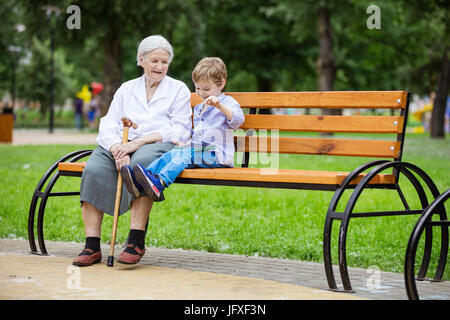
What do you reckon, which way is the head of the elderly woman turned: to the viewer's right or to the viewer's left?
to the viewer's right

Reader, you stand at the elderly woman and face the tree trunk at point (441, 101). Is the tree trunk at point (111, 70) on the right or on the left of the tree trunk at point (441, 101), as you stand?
left

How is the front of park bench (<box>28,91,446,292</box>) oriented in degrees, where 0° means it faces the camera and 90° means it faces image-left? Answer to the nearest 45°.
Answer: approximately 45°

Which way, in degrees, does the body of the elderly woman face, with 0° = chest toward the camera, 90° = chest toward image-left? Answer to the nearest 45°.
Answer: approximately 45°

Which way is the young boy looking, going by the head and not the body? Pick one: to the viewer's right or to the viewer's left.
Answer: to the viewer's left

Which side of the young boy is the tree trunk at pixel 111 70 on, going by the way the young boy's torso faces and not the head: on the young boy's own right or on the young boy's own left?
on the young boy's own right

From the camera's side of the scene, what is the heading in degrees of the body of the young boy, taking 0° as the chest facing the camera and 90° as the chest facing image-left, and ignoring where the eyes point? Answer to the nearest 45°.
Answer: approximately 45°

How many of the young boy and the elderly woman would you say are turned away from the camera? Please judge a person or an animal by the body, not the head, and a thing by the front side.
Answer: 0

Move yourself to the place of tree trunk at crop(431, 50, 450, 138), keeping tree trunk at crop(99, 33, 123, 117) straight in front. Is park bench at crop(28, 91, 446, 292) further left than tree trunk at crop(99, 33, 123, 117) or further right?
left

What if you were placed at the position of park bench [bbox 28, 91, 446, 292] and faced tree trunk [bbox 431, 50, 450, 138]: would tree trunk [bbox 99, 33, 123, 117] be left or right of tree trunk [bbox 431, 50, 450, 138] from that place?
left

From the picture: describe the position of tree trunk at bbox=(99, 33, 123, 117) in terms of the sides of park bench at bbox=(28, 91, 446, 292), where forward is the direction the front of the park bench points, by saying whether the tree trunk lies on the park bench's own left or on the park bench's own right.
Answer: on the park bench's own right
